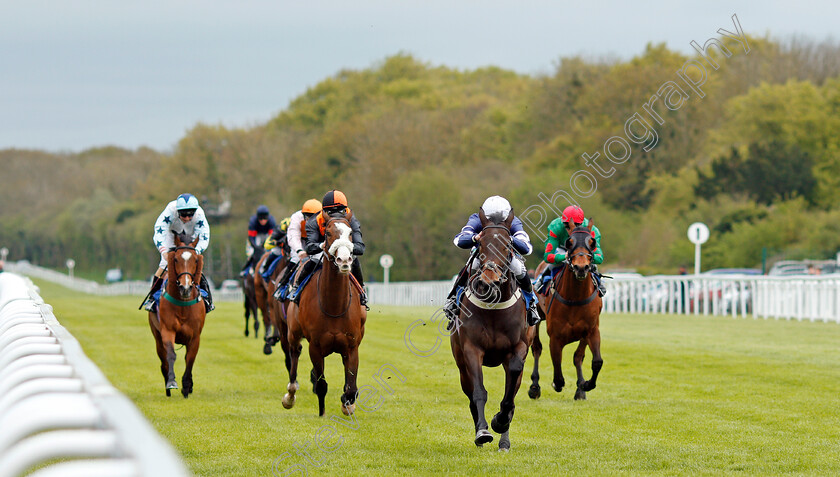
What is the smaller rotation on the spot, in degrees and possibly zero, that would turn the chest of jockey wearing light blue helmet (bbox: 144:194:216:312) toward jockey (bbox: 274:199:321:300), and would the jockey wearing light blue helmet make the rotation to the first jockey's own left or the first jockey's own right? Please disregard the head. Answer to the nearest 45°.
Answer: approximately 90° to the first jockey's own left

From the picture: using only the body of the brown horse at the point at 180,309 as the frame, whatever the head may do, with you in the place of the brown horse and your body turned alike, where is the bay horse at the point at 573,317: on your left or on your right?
on your left

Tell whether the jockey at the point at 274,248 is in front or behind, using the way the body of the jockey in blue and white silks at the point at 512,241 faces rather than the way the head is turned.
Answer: behind

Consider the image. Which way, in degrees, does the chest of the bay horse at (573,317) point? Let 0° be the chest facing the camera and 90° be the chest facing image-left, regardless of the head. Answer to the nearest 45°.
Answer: approximately 0°

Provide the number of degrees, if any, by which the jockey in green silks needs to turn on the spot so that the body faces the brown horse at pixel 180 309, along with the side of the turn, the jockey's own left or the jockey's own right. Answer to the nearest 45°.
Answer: approximately 90° to the jockey's own right

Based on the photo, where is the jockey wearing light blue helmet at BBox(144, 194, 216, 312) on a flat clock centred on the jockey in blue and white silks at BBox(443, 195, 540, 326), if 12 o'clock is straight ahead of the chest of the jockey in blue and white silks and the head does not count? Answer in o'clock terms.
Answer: The jockey wearing light blue helmet is roughly at 4 o'clock from the jockey in blue and white silks.

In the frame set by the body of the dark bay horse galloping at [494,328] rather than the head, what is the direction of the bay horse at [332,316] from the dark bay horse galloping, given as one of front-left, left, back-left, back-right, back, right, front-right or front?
back-right

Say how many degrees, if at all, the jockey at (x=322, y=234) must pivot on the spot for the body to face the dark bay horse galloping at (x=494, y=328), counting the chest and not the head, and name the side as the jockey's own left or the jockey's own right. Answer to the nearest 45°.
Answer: approximately 45° to the jockey's own left

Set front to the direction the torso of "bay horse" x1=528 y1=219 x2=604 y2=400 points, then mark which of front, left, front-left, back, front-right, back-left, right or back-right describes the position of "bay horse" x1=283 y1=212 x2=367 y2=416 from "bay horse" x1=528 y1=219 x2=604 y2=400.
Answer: front-right
